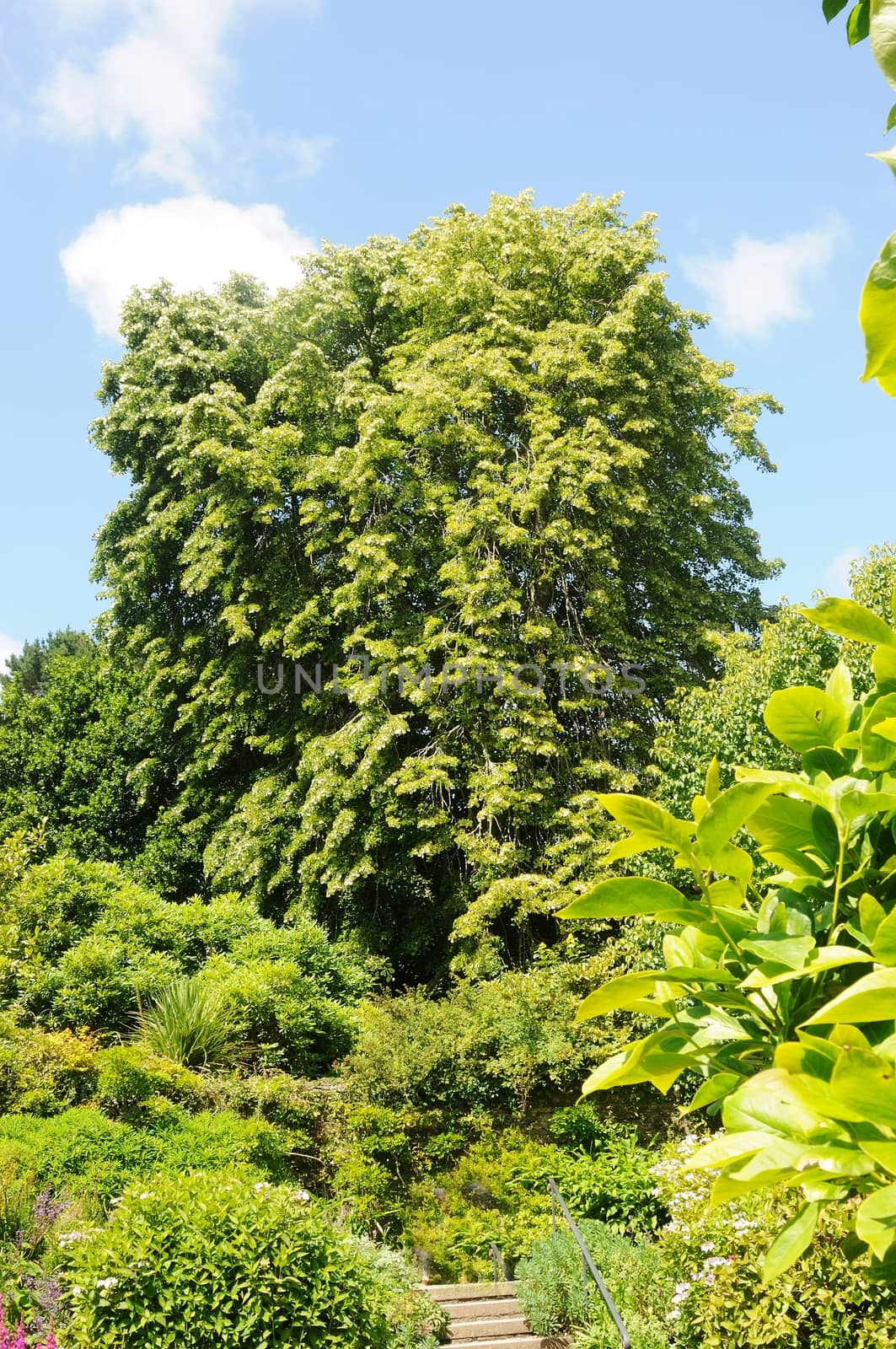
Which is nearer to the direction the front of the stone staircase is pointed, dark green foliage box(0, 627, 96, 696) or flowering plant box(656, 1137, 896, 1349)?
the flowering plant

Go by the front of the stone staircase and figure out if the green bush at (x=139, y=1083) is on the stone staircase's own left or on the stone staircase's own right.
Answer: on the stone staircase's own right

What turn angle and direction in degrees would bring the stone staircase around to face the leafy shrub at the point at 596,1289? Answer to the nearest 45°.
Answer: approximately 45° to its left

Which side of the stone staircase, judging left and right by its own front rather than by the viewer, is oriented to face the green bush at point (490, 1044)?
back

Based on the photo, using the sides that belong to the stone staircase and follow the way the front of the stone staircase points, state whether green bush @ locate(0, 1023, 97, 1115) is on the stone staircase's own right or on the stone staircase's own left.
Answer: on the stone staircase's own right

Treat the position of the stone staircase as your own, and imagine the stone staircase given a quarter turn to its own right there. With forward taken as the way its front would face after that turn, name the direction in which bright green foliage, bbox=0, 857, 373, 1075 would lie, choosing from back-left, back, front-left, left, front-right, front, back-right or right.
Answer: front-right

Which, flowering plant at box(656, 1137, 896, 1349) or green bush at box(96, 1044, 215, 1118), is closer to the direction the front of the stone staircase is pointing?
the flowering plant

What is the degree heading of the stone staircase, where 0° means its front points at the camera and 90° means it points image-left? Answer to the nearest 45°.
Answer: approximately 0°

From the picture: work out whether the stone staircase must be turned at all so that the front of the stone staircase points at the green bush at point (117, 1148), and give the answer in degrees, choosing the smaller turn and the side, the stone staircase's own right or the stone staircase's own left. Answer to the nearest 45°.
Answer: approximately 90° to the stone staircase's own right
